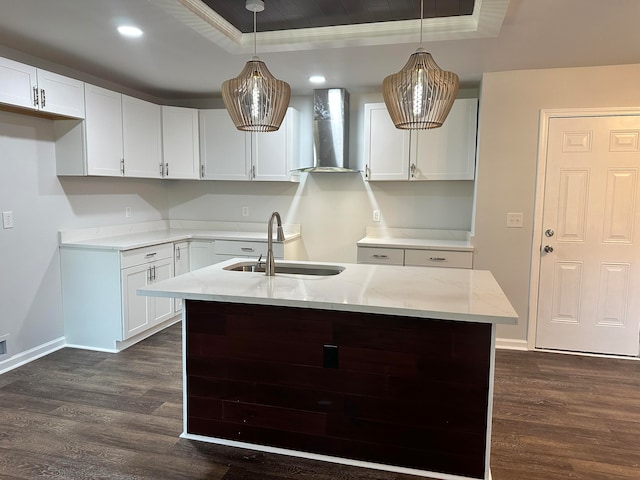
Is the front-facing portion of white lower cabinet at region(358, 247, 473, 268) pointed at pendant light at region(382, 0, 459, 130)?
yes

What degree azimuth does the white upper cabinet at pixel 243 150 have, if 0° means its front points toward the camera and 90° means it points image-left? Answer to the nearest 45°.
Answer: approximately 0°

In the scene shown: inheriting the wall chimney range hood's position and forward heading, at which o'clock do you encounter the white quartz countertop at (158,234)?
The white quartz countertop is roughly at 3 o'clock from the wall chimney range hood.

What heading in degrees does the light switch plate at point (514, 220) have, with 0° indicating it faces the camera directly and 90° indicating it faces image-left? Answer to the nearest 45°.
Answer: approximately 0°

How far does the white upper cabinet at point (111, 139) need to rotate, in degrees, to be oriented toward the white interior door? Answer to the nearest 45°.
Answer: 0° — it already faces it

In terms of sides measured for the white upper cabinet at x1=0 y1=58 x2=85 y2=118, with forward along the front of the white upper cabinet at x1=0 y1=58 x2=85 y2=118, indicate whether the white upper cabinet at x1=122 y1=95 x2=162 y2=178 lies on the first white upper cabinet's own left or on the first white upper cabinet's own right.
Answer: on the first white upper cabinet's own left

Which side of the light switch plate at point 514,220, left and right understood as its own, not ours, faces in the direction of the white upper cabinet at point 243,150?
right

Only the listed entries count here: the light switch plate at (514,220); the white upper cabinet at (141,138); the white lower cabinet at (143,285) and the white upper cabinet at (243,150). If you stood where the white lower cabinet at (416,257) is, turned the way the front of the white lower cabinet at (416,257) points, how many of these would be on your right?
3

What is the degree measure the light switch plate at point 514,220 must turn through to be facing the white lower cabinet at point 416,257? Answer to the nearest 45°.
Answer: approximately 90° to its right

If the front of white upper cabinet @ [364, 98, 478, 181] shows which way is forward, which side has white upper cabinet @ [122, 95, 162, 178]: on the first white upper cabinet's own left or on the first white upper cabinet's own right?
on the first white upper cabinet's own right

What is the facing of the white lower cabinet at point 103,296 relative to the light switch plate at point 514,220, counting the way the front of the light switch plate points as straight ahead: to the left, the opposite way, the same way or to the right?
to the left

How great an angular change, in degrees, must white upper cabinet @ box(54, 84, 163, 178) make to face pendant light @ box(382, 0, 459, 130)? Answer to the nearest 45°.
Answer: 0° — it already faces it

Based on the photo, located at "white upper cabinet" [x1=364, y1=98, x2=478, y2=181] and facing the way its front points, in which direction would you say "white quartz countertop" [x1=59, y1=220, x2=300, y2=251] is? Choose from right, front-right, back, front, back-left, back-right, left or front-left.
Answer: right
